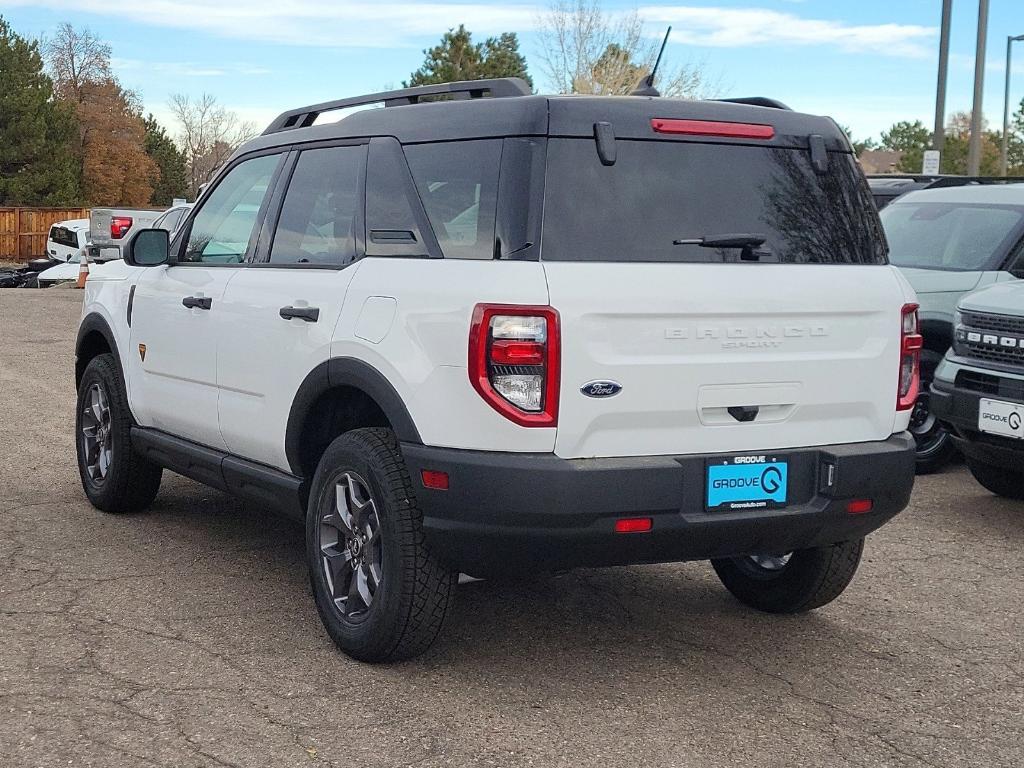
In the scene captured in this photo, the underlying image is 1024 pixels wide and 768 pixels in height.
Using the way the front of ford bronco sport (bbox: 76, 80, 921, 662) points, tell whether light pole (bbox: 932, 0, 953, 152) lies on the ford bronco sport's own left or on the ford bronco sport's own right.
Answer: on the ford bronco sport's own right

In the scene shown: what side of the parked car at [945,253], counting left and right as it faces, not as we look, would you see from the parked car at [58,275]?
right

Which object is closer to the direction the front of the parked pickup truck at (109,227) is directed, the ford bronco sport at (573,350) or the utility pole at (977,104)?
the utility pole

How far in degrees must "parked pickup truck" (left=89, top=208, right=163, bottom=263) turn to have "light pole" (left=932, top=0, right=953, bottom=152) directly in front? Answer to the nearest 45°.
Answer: approximately 90° to its right

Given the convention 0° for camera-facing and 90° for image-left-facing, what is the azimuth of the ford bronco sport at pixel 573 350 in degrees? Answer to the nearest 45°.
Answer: approximately 135°

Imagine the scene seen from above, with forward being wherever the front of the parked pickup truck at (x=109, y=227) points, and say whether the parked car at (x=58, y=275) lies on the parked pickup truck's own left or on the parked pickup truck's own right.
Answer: on the parked pickup truck's own left

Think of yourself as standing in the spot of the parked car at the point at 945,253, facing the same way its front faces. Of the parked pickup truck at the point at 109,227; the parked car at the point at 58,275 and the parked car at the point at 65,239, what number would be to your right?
3

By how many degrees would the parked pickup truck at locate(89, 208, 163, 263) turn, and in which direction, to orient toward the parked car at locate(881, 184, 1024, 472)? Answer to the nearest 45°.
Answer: approximately 135° to its right

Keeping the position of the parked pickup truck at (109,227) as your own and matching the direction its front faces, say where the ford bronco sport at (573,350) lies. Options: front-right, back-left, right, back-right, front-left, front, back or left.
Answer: back-right

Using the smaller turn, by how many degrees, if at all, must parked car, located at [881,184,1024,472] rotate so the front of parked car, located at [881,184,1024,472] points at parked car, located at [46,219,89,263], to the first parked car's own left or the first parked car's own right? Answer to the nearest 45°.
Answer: approximately 90° to the first parked car's own right

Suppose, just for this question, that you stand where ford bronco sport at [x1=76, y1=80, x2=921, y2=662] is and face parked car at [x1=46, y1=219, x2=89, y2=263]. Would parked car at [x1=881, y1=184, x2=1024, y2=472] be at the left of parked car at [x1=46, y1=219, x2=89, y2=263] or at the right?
right
